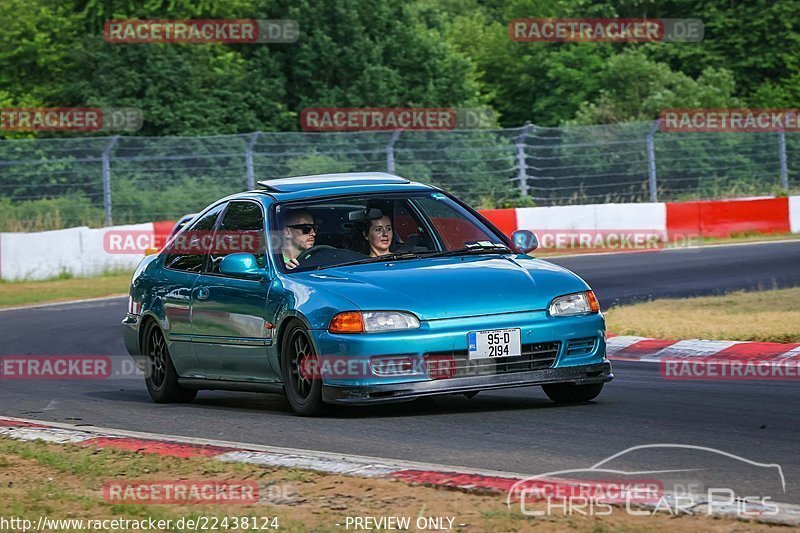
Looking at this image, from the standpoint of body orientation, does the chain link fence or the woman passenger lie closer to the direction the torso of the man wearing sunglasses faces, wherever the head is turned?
the woman passenger

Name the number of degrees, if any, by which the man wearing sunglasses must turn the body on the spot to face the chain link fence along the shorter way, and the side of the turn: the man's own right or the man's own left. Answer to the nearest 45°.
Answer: approximately 135° to the man's own left

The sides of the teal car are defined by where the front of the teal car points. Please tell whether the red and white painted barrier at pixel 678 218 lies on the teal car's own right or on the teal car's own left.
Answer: on the teal car's own left

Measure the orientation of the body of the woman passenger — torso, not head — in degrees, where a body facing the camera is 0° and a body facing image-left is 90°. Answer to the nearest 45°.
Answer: approximately 315°

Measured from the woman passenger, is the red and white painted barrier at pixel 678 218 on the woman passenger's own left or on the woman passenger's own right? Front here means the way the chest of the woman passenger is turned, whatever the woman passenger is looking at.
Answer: on the woman passenger's own left

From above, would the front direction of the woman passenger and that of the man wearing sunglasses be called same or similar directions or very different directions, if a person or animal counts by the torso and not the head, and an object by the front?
same or similar directions

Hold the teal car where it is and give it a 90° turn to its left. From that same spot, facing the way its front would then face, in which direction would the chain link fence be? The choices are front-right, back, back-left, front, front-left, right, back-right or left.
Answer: front-left

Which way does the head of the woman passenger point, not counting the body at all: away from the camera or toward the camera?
toward the camera

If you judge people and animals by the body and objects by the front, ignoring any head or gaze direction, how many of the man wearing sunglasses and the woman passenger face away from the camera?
0

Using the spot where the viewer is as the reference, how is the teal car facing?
facing the viewer and to the right of the viewer
